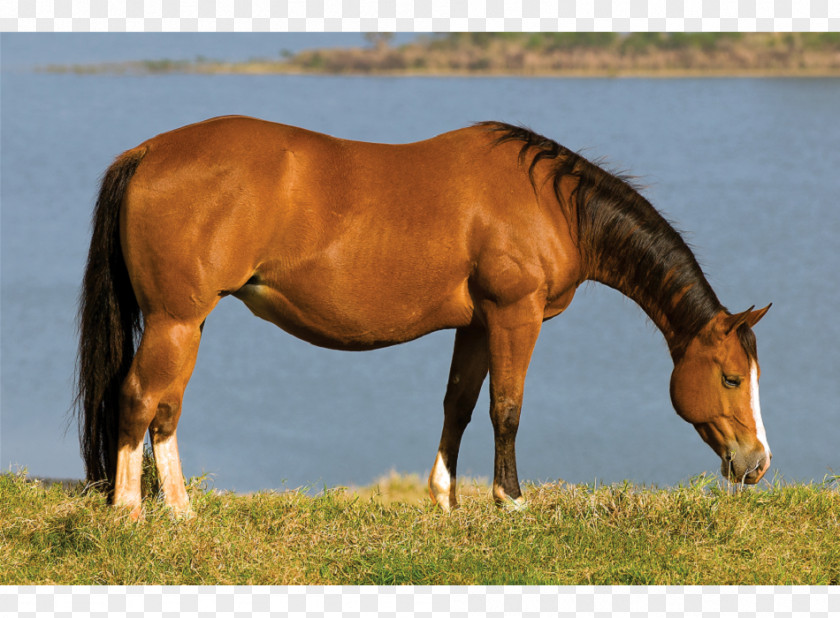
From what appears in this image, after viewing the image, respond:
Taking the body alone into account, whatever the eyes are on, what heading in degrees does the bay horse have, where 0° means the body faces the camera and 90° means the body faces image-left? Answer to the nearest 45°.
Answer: approximately 270°
